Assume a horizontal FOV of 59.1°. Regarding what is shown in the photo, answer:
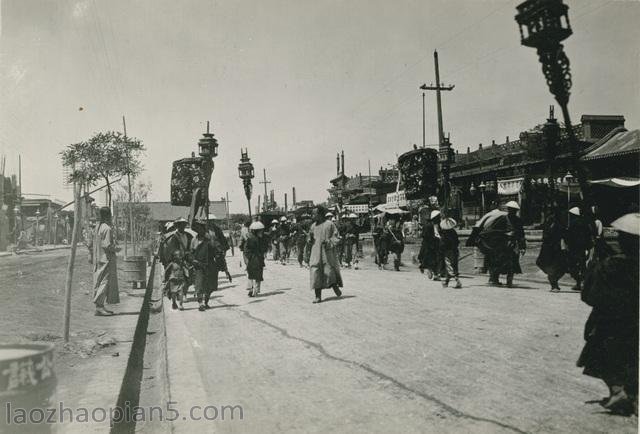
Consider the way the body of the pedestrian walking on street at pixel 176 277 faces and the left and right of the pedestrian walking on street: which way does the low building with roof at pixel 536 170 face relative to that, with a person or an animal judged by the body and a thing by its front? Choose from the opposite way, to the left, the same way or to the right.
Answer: to the right

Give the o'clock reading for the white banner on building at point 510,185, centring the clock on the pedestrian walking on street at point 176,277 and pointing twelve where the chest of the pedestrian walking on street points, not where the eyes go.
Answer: The white banner on building is roughly at 8 o'clock from the pedestrian walking on street.

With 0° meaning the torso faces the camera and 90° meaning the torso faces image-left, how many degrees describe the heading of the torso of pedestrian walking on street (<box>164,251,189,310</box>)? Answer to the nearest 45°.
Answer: approximately 0°

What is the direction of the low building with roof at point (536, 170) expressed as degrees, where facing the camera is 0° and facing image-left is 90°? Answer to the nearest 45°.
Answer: approximately 45°

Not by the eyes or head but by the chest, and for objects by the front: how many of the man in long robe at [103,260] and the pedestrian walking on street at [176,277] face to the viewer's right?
1

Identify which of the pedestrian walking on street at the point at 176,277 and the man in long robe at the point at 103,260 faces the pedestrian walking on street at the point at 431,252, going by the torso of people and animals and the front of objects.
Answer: the man in long robe

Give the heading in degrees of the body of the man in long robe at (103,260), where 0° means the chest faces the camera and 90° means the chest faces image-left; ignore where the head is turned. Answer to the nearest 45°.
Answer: approximately 270°

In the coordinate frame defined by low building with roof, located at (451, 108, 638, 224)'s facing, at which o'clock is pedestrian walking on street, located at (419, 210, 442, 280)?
The pedestrian walking on street is roughly at 11 o'clock from the low building with roof.

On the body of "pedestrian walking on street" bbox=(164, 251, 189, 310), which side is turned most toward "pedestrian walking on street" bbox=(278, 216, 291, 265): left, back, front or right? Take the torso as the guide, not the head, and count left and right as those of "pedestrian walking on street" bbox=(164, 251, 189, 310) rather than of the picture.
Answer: back

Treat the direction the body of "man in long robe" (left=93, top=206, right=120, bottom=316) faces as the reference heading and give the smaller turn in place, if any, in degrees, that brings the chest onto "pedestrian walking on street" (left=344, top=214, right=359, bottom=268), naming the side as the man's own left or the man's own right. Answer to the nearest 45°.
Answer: approximately 45° to the man's own left

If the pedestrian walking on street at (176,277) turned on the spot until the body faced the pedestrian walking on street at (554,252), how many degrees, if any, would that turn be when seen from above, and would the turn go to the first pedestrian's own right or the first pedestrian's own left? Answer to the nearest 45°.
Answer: approximately 90° to the first pedestrian's own left

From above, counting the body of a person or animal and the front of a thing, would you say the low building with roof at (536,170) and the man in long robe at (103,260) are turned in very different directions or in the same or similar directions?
very different directions

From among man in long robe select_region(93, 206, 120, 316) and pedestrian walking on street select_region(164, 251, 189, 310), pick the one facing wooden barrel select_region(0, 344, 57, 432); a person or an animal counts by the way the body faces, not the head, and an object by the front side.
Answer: the pedestrian walking on street
